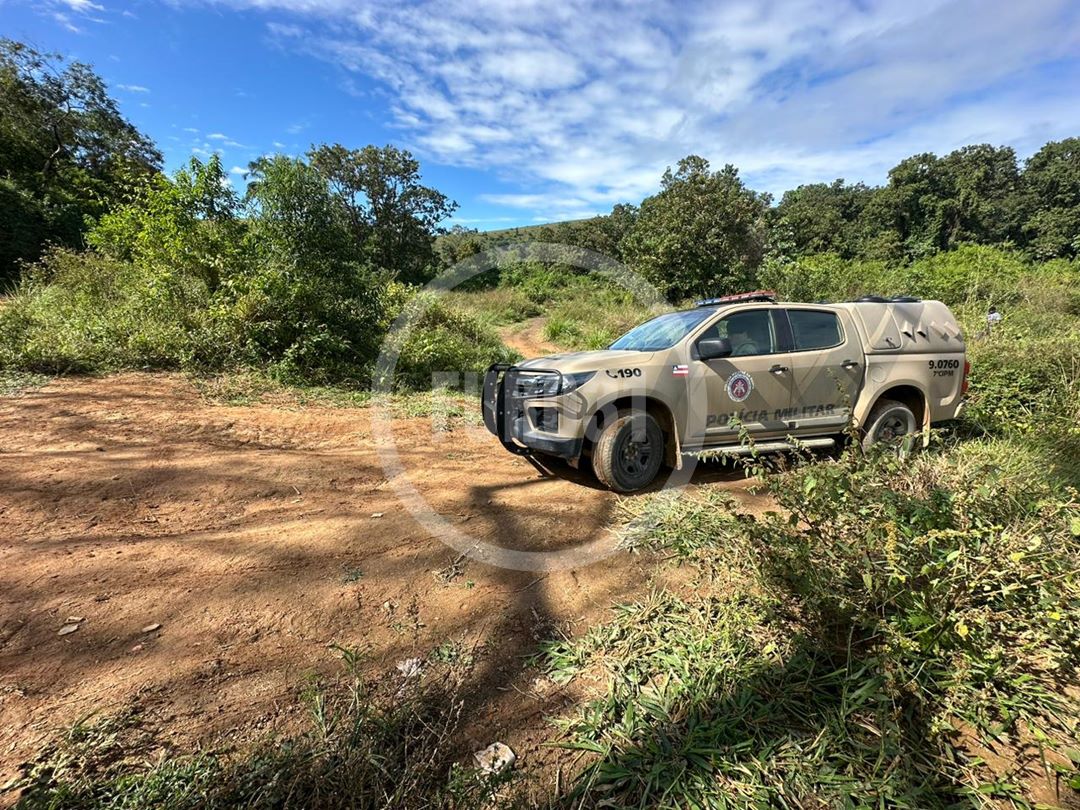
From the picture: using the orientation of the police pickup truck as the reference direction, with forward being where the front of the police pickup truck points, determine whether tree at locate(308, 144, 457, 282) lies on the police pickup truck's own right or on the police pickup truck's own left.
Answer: on the police pickup truck's own right

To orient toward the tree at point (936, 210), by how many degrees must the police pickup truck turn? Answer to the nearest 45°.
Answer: approximately 135° to its right

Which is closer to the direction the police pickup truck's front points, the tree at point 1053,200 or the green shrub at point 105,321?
the green shrub

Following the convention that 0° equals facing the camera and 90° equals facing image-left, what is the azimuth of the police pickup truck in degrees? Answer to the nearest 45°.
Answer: approximately 45°

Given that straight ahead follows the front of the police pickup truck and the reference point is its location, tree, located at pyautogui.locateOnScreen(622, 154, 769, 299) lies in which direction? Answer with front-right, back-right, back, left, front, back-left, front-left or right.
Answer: back-right

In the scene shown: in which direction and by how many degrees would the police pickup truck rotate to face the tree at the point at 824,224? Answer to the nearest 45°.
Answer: approximately 135° to its right

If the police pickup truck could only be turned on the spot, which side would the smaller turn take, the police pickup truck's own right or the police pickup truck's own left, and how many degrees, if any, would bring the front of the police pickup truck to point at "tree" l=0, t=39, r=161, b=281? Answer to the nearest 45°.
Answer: approximately 45° to the police pickup truck's own right

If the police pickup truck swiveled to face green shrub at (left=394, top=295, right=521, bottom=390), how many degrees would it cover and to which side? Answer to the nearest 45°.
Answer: approximately 90° to its right

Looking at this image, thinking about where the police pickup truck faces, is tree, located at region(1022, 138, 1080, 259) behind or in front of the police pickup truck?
behind

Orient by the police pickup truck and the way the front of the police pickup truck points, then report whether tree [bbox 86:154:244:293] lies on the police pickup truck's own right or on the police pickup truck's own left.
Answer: on the police pickup truck's own right
